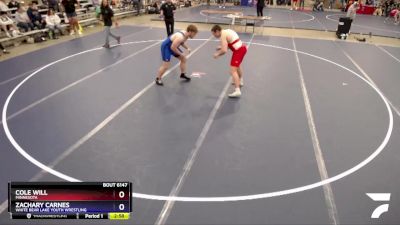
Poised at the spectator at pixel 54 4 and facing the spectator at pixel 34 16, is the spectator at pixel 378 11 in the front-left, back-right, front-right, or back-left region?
back-left

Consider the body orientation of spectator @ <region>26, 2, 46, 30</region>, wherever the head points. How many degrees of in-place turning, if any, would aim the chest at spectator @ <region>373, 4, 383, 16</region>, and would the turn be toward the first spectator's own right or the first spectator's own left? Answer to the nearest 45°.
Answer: approximately 45° to the first spectator's own left

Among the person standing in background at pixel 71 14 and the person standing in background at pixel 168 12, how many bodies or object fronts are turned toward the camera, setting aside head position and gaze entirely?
2

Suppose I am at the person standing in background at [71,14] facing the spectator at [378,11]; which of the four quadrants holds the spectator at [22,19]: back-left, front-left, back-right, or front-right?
back-right

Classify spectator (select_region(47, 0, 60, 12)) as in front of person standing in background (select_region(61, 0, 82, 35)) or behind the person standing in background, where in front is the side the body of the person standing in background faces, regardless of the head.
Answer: behind

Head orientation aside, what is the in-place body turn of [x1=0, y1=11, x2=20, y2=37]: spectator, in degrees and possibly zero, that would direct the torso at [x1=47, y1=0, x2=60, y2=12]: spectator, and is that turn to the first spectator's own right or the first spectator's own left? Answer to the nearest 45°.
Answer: approximately 90° to the first spectator's own left

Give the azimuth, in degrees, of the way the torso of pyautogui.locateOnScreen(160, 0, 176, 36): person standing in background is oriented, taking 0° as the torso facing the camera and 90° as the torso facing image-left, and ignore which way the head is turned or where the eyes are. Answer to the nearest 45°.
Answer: approximately 0°

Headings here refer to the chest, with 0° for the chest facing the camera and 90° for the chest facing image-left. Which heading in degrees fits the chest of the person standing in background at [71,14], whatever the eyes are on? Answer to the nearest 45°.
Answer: approximately 0°

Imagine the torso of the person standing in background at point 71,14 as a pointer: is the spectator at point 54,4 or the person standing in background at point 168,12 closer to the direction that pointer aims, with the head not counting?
the person standing in background
